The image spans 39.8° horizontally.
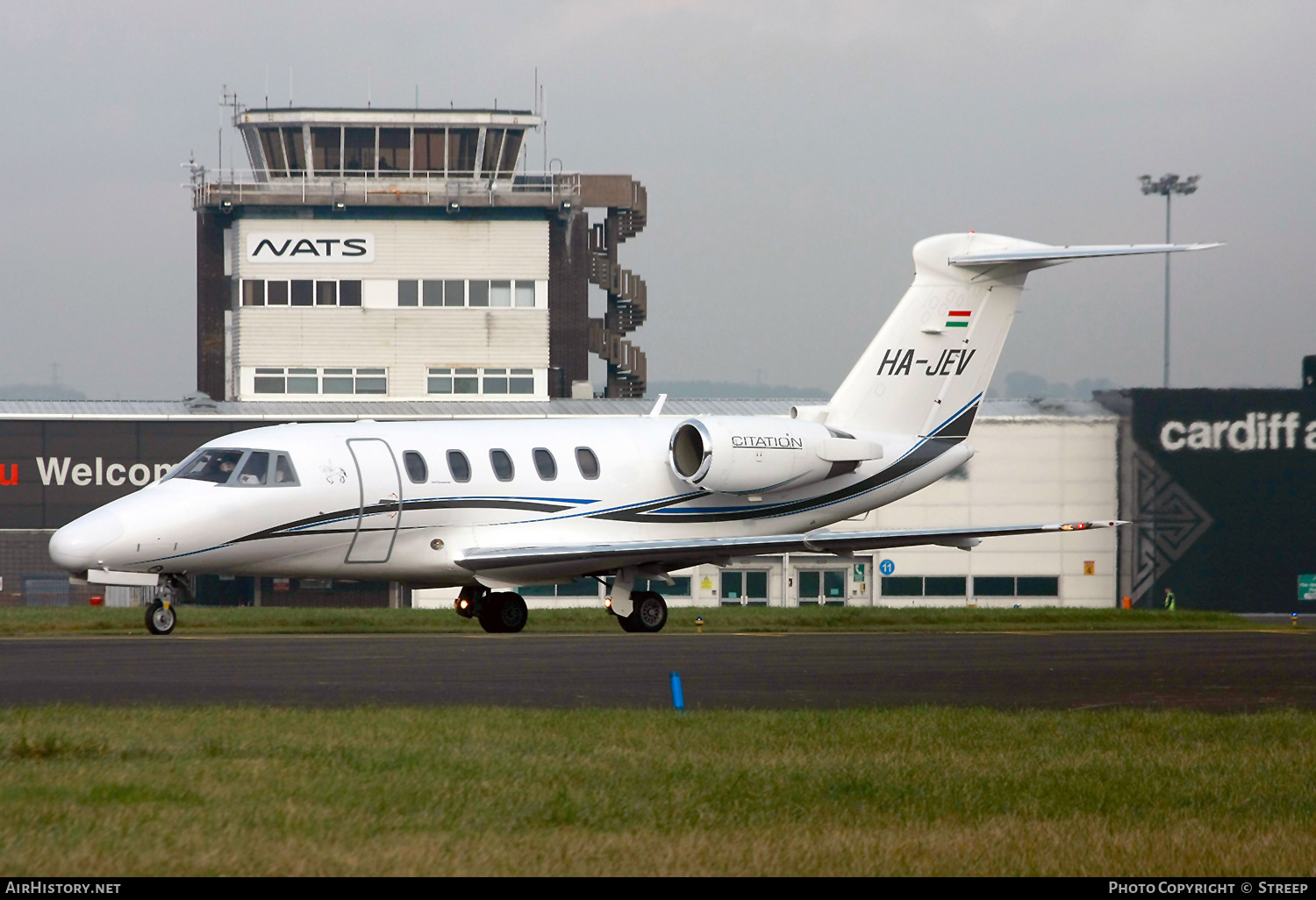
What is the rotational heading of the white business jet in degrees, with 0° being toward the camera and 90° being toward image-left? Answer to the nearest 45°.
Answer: approximately 45°

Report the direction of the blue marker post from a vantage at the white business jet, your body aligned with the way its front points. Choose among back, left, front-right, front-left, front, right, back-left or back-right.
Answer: front-left
